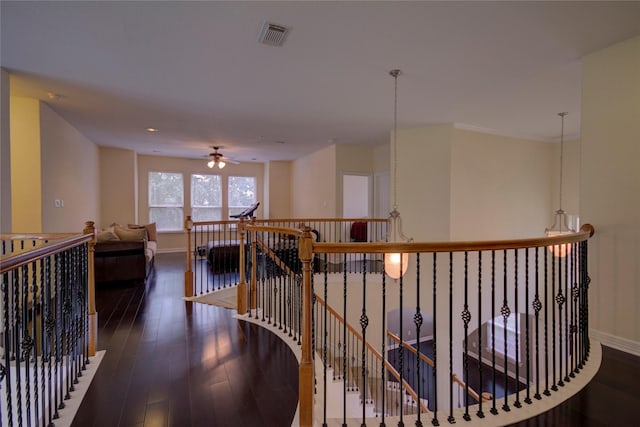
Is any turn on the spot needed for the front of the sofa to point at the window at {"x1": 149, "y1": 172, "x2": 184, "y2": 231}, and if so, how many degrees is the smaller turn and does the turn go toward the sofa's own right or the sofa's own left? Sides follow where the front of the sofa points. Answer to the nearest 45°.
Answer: approximately 90° to the sofa's own left

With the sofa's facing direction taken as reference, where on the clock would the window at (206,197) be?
The window is roughly at 10 o'clock from the sofa.

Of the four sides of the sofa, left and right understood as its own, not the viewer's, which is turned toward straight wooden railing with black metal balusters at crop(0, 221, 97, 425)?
right

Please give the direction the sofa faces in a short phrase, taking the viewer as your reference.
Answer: facing to the right of the viewer

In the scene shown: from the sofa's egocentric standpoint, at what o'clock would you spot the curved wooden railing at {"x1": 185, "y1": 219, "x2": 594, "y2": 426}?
The curved wooden railing is roughly at 2 o'clock from the sofa.

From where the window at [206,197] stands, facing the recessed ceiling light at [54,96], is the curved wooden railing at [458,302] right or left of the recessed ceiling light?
left

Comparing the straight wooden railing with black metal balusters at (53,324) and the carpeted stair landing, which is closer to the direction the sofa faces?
the carpeted stair landing
